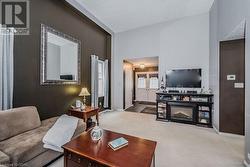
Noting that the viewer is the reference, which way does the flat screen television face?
facing the viewer

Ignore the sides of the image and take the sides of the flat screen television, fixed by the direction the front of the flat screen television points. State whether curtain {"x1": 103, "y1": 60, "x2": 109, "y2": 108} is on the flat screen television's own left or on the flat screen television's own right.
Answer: on the flat screen television's own right

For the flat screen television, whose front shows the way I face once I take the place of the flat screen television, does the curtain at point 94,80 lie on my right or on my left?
on my right

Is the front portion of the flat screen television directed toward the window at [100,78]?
no

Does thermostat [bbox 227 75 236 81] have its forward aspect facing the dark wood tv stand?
no

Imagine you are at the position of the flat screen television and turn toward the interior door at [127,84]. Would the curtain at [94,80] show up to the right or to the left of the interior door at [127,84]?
left

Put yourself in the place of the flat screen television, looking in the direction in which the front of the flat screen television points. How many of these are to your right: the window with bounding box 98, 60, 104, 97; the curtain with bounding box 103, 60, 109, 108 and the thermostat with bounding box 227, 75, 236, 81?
2

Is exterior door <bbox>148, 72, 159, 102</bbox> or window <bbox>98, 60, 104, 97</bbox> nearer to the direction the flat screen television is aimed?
the window

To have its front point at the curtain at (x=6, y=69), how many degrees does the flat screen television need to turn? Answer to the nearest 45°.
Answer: approximately 45° to its right

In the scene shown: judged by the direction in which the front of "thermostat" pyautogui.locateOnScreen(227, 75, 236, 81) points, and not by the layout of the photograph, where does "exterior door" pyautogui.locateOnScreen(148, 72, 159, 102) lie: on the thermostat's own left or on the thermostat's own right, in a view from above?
on the thermostat's own right

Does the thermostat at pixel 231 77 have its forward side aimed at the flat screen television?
no

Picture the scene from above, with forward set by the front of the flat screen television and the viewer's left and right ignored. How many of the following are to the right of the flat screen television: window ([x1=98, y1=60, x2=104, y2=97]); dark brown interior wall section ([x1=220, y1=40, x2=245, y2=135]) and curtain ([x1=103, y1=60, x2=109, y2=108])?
2

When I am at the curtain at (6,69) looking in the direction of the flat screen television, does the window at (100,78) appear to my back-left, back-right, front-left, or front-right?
front-left

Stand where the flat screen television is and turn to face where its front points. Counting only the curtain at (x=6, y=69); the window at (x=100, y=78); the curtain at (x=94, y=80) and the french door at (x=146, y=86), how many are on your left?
0

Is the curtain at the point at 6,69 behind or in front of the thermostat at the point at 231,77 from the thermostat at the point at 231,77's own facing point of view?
in front
